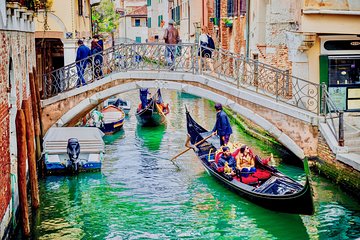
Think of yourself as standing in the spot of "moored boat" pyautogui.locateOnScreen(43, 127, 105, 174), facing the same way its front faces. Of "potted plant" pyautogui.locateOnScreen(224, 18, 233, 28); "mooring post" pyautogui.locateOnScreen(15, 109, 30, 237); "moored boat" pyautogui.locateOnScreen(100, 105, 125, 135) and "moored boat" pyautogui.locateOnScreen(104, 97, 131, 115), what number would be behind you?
1

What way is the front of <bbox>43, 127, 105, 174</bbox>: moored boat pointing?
away from the camera

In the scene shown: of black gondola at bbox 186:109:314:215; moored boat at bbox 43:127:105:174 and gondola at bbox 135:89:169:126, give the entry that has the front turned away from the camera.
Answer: the moored boat

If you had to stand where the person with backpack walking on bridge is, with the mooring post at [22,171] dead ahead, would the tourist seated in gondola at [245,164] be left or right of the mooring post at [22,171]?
left

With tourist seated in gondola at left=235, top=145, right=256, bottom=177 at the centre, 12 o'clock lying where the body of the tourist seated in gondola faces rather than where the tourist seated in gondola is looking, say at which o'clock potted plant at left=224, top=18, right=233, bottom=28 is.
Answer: The potted plant is roughly at 6 o'clock from the tourist seated in gondola.

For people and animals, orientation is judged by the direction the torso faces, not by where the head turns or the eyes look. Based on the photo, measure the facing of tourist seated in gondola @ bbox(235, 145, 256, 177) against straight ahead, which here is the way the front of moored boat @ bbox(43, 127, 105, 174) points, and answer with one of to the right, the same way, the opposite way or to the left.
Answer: the opposite way

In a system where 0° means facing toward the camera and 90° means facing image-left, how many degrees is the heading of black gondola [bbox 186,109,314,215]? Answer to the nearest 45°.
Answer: approximately 315°

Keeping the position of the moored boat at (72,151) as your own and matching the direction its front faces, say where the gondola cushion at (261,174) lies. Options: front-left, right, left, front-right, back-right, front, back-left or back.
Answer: back-right

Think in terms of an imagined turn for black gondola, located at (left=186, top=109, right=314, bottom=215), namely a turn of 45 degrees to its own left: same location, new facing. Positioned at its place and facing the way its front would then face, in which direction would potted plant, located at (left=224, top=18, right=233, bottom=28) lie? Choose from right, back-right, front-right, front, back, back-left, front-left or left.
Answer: left

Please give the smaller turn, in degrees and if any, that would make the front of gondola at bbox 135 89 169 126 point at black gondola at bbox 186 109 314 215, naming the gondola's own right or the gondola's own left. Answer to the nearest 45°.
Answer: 0° — it already faces it
